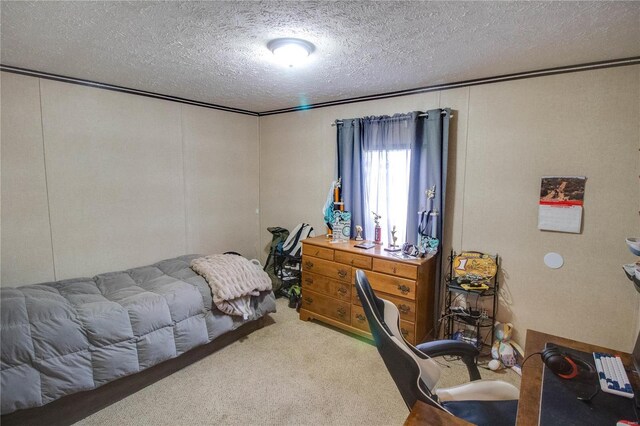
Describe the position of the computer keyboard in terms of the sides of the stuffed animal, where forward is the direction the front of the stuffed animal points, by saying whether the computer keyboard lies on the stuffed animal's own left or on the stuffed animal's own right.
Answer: on the stuffed animal's own left

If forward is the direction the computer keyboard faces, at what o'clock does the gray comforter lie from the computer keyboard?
The gray comforter is roughly at 11 o'clock from the computer keyboard.

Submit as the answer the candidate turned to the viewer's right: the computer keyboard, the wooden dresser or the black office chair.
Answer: the black office chair

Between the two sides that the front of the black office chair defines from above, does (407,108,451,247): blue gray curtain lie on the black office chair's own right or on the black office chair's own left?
on the black office chair's own left

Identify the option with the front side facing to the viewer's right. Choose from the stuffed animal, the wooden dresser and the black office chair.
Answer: the black office chair

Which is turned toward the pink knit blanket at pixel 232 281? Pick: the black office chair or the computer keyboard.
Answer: the computer keyboard

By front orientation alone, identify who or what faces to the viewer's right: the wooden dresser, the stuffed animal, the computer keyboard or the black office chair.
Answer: the black office chair

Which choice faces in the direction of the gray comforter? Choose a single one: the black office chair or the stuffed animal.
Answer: the stuffed animal

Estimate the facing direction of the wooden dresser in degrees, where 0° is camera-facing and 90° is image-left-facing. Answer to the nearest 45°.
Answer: approximately 45°

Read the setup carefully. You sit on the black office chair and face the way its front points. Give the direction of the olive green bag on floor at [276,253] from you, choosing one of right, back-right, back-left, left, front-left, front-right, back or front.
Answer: back-left

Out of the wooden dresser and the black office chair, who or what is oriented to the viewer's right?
the black office chair

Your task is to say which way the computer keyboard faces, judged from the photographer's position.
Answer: facing to the left of the viewer

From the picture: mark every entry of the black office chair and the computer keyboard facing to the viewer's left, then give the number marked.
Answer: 1

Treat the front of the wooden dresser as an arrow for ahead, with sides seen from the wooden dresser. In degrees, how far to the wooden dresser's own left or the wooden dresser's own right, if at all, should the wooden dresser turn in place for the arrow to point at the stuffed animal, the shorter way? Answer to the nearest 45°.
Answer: approximately 135° to the wooden dresser's own left

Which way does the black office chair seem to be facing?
to the viewer's right
